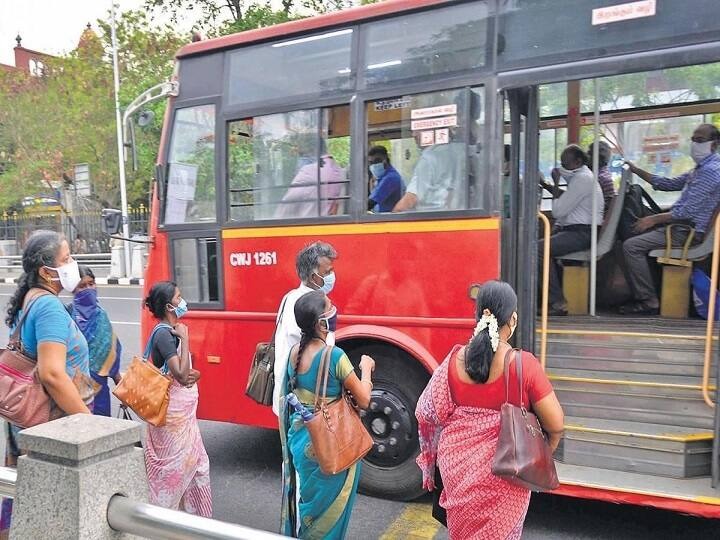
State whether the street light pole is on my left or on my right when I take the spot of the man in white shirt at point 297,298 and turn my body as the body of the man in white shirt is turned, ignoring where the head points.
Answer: on my left

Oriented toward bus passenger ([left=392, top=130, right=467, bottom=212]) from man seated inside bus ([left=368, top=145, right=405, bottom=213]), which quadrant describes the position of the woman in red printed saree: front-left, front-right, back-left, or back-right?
front-right

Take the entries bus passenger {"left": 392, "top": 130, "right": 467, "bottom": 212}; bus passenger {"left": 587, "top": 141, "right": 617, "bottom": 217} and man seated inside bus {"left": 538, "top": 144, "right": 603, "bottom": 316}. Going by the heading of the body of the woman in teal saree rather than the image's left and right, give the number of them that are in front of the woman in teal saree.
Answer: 3

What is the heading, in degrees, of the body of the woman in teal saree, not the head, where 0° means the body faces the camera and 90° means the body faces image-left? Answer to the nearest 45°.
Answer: approximately 225°

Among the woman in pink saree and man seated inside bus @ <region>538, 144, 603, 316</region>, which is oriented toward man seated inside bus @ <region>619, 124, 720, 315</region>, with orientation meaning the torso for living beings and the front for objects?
the woman in pink saree

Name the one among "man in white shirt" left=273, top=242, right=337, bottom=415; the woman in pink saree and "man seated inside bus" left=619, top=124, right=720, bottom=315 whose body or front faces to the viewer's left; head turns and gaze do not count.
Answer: the man seated inside bus

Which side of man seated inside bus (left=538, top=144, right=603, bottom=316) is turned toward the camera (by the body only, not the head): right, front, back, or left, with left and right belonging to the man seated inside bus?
left

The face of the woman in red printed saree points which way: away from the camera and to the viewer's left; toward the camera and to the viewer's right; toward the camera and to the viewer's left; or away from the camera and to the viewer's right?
away from the camera and to the viewer's right

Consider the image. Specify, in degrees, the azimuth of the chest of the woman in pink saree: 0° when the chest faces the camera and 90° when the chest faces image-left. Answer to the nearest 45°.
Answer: approximately 270°

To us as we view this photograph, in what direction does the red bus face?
facing away from the viewer and to the left of the viewer

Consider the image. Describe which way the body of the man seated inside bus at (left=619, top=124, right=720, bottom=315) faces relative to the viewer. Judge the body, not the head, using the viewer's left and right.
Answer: facing to the left of the viewer

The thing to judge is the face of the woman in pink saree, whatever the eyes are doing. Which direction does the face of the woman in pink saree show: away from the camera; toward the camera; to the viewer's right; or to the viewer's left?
to the viewer's right
